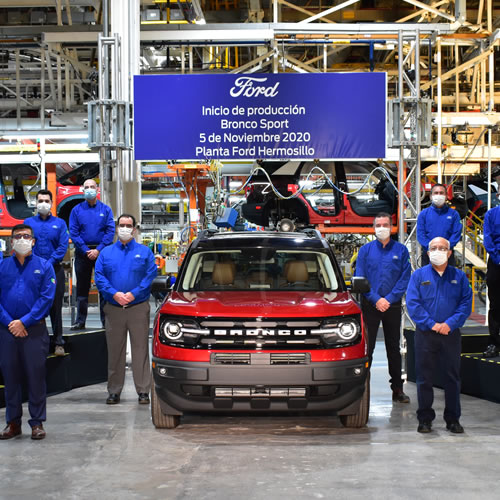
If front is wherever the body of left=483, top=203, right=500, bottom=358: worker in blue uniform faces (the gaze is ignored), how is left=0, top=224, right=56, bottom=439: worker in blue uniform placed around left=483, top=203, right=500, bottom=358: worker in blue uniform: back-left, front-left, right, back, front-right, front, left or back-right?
front-right

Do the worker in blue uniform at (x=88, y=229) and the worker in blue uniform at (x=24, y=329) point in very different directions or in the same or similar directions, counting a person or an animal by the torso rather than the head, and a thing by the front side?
same or similar directions

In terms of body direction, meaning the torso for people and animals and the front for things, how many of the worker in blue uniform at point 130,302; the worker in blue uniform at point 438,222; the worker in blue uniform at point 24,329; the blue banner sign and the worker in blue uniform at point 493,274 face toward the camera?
5

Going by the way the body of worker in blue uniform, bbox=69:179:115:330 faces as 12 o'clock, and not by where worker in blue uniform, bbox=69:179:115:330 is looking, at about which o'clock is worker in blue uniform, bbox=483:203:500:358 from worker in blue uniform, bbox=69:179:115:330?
worker in blue uniform, bbox=483:203:500:358 is roughly at 10 o'clock from worker in blue uniform, bbox=69:179:115:330.

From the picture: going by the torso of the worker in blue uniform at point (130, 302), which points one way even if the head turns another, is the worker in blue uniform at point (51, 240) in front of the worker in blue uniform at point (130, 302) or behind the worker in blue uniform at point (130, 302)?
behind

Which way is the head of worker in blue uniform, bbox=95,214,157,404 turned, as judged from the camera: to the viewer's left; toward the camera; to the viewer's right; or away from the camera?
toward the camera

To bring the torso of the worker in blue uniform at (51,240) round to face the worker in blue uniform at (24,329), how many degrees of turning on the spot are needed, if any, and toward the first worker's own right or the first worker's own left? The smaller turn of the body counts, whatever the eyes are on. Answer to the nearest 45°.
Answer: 0° — they already face them

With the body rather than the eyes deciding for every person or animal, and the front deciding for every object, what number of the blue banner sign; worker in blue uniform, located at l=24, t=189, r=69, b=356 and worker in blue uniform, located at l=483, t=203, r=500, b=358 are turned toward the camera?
3

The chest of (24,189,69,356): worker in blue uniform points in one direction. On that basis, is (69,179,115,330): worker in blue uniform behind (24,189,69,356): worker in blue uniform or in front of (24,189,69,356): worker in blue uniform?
behind

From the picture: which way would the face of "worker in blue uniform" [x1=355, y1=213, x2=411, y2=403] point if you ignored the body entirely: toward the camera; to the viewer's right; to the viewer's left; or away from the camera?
toward the camera

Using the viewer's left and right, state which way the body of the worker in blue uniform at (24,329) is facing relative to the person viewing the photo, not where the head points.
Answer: facing the viewer

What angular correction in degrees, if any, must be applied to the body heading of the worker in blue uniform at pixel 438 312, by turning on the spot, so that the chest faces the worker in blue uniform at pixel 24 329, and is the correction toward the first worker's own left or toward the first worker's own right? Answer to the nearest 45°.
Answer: approximately 90° to the first worker's own right

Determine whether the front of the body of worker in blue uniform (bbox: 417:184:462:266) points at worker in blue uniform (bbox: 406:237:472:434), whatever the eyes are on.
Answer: yes

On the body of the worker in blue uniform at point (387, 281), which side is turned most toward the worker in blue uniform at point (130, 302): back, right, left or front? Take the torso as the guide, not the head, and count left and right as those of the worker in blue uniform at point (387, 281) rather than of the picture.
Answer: right

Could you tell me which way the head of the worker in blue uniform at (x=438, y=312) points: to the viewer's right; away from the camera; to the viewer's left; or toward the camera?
toward the camera

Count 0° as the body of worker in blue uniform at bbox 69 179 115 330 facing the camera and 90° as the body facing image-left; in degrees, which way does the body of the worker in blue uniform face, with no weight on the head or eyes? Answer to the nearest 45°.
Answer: approximately 0°

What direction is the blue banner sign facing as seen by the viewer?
toward the camera

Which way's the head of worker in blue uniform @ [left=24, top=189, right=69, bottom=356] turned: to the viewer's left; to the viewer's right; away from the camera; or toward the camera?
toward the camera

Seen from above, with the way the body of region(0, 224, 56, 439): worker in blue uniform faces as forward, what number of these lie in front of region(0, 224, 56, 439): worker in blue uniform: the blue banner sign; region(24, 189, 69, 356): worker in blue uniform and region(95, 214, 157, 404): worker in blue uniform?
0

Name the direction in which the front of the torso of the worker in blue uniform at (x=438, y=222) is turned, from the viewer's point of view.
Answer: toward the camera

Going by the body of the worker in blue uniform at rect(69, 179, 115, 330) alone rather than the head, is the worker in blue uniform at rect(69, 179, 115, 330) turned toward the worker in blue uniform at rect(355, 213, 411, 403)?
no

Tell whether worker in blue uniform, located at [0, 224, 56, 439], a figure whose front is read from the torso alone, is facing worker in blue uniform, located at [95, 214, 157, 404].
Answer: no
